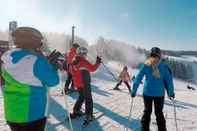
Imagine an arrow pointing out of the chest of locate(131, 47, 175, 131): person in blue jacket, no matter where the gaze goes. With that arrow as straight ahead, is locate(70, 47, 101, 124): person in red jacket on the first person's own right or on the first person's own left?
on the first person's own left

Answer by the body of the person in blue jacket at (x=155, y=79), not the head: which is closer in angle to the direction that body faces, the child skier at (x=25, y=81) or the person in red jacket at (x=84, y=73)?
the person in red jacket

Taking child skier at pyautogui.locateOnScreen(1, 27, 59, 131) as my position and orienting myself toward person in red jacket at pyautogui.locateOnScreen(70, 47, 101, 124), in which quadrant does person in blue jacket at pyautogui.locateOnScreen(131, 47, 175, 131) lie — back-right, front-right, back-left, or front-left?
front-right

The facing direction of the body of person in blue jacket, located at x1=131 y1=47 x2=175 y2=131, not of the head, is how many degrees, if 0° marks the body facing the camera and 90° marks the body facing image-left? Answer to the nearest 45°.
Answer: approximately 180°

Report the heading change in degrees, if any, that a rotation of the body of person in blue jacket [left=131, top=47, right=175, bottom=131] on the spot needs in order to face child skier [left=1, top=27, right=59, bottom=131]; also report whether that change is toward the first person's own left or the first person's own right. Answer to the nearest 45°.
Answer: approximately 135° to the first person's own left
